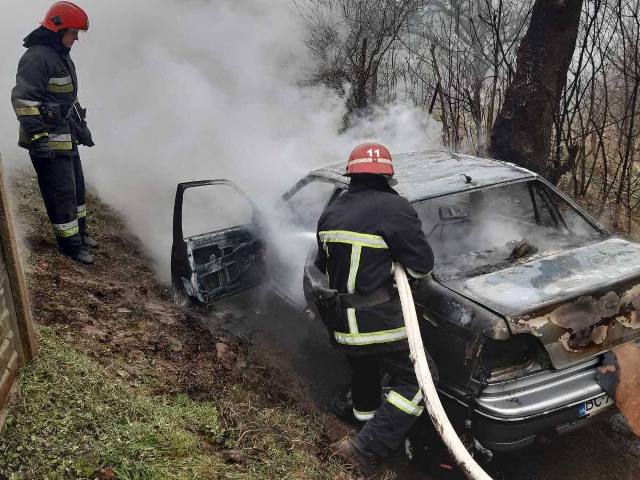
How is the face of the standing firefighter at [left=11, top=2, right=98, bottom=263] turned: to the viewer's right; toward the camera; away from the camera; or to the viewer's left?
to the viewer's right

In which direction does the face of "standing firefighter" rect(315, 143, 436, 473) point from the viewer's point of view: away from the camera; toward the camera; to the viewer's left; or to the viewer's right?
away from the camera

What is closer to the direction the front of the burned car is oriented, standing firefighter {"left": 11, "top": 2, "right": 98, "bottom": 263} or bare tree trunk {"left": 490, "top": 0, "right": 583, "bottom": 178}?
the standing firefighter
